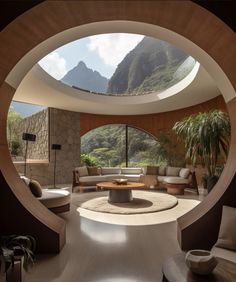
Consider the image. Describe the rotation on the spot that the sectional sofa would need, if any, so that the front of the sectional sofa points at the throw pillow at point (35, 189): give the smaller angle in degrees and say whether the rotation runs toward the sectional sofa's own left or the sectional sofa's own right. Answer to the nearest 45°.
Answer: approximately 45° to the sectional sofa's own right

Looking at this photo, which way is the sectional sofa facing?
toward the camera

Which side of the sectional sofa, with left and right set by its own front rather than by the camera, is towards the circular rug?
front

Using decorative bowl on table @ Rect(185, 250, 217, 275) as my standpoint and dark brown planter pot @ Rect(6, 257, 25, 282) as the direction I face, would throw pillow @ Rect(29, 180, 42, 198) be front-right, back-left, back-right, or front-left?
front-right

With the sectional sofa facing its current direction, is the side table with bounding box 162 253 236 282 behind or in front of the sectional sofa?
in front

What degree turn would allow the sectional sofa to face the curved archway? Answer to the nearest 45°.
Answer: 0° — it already faces it

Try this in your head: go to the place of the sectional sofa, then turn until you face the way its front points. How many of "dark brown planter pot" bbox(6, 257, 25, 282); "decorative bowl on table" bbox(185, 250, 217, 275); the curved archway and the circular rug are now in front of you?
4

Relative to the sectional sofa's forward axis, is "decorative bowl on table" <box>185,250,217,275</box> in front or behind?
in front
